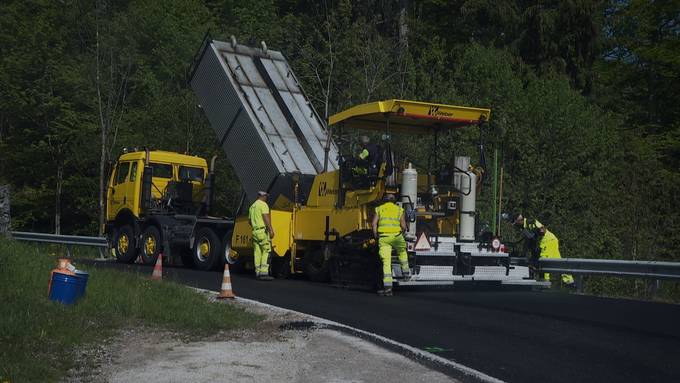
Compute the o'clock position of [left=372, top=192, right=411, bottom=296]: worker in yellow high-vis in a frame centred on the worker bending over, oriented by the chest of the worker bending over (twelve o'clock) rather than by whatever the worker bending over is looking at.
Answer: The worker in yellow high-vis is roughly at 10 o'clock from the worker bending over.

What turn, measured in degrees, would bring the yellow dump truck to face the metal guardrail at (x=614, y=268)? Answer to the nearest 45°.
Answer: approximately 180°

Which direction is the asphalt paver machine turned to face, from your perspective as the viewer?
facing away from the viewer and to the left of the viewer

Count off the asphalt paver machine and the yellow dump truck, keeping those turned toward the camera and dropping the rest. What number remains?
0

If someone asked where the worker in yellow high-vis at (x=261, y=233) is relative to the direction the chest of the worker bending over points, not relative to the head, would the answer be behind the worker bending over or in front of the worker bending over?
in front

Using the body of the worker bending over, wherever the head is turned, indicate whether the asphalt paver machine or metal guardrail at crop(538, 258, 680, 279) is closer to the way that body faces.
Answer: the asphalt paver machine

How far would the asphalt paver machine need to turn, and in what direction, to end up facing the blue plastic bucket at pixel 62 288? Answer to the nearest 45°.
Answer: approximately 90° to its left

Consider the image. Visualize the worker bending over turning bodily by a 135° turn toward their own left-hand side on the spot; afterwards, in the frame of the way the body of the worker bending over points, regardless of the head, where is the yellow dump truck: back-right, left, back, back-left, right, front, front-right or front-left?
back-right

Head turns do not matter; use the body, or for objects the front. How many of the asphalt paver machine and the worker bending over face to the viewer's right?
0

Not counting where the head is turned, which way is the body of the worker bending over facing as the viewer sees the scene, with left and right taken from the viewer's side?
facing to the left of the viewer

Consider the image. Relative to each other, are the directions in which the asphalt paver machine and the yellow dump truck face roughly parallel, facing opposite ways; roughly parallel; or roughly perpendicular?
roughly parallel

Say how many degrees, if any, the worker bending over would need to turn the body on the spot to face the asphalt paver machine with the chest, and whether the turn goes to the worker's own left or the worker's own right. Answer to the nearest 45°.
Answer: approximately 45° to the worker's own left

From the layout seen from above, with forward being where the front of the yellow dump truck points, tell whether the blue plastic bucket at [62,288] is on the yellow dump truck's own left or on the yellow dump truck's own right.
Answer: on the yellow dump truck's own left

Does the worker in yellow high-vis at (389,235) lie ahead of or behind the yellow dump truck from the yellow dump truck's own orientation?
behind
